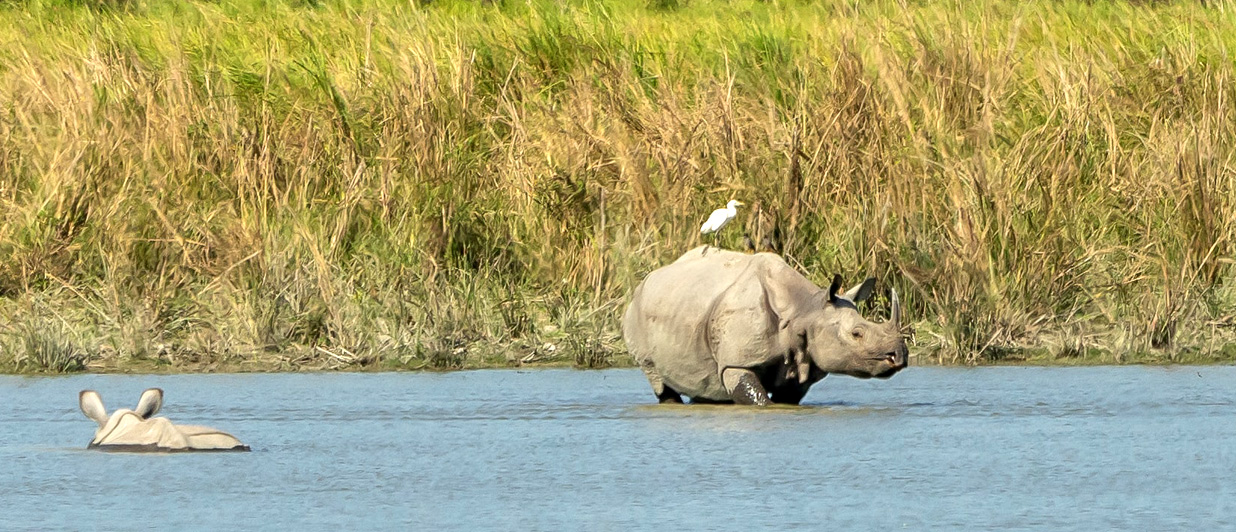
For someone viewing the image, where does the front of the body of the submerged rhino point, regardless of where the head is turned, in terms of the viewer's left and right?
facing away from the viewer and to the left of the viewer

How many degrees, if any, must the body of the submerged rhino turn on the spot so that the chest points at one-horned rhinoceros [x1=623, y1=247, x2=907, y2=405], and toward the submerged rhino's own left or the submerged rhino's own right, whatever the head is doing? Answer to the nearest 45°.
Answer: approximately 135° to the submerged rhino's own right
